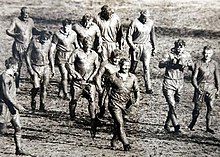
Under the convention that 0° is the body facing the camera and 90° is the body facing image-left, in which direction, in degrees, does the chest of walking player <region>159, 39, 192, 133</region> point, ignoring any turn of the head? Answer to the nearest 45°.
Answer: approximately 0°

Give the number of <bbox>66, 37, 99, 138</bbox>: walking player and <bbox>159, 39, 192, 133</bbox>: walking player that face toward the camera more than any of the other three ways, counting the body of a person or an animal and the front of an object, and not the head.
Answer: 2

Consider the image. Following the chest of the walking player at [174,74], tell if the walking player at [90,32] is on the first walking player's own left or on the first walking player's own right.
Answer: on the first walking player's own right
